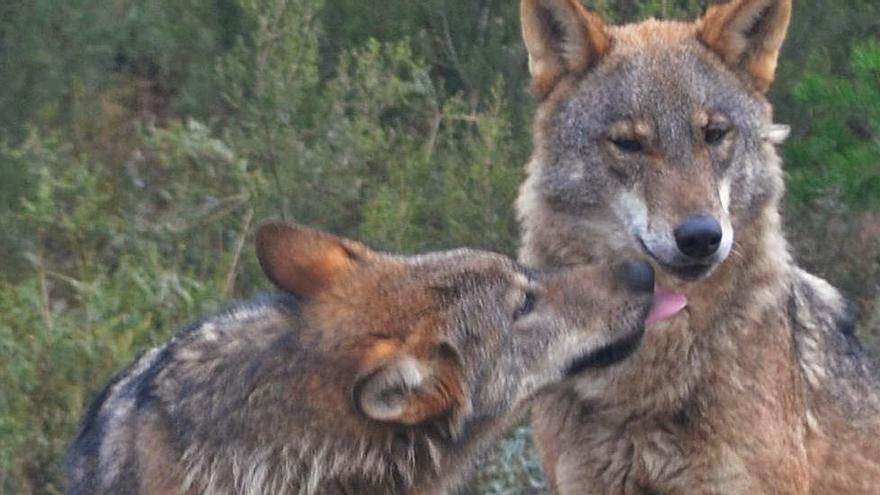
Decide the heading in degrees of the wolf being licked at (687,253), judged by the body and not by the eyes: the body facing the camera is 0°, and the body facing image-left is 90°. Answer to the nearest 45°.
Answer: approximately 0°

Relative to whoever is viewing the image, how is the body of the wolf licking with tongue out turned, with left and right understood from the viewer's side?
facing to the right of the viewer

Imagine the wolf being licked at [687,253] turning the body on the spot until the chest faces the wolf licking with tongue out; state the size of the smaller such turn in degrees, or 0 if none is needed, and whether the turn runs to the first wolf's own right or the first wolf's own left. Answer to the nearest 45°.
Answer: approximately 45° to the first wolf's own right

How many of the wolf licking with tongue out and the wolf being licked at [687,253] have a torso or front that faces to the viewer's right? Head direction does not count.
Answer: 1
